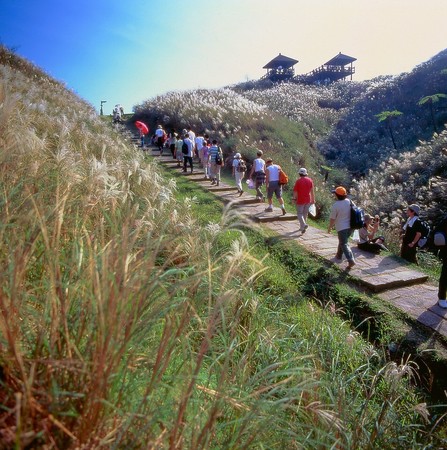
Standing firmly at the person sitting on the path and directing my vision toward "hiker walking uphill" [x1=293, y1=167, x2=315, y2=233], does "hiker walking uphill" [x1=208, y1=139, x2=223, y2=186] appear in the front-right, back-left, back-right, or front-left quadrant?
front-right

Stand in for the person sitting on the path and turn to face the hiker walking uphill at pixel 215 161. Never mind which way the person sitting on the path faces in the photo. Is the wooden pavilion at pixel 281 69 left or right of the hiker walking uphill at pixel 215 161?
right

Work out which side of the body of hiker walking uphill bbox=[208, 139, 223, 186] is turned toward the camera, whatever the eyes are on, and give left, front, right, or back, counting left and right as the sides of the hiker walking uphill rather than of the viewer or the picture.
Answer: back

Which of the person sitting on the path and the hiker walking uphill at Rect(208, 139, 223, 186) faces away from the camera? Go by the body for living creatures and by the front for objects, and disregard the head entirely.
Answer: the hiker walking uphill
